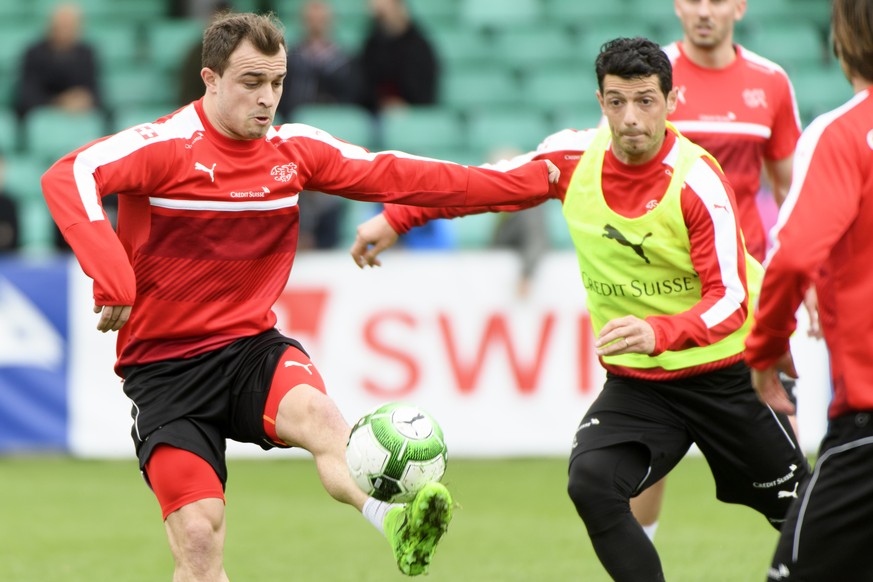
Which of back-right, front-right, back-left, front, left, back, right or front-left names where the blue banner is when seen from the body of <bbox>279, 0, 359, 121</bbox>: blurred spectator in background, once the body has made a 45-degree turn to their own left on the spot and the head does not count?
right

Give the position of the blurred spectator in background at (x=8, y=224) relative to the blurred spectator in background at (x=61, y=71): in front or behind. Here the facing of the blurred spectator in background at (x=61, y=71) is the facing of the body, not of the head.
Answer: in front

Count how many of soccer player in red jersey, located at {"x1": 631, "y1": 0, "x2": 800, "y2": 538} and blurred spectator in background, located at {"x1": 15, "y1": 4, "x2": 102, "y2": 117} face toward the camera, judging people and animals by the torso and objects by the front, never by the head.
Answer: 2

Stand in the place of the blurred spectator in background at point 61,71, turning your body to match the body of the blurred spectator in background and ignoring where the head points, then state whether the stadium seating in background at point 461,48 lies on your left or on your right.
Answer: on your left

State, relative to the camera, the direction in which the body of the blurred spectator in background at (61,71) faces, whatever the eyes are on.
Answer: toward the camera

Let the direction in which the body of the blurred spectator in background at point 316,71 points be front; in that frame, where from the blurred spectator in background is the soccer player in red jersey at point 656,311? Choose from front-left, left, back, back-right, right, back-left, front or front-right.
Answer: front

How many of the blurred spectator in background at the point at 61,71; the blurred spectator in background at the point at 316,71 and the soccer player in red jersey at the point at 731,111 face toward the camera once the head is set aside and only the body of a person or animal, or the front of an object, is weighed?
3

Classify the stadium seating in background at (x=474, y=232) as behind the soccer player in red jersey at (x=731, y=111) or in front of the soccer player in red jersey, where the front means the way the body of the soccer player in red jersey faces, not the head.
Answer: behind

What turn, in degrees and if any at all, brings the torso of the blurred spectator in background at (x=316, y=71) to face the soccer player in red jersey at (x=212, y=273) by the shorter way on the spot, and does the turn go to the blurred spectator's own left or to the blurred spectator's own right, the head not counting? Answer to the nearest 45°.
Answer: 0° — they already face them

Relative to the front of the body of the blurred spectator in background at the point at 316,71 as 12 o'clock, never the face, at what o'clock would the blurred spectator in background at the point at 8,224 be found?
the blurred spectator in background at the point at 8,224 is roughly at 2 o'clock from the blurred spectator in background at the point at 316,71.

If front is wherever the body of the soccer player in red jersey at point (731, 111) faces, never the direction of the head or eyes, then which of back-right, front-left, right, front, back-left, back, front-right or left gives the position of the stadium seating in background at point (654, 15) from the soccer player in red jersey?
back

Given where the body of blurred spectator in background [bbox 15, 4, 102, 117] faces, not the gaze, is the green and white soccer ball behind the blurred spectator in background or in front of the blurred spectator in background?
in front

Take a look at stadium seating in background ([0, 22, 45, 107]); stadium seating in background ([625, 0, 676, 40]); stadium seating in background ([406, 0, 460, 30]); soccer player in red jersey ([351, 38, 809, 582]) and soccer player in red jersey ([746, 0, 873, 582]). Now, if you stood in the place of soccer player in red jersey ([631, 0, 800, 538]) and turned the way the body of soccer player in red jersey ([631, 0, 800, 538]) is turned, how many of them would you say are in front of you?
2
